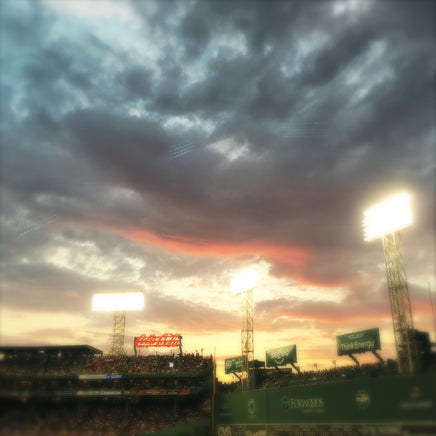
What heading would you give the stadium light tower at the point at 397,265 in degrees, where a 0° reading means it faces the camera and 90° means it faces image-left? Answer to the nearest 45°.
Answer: approximately 45°

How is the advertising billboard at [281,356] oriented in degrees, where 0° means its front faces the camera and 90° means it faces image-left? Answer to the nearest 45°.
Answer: approximately 45°

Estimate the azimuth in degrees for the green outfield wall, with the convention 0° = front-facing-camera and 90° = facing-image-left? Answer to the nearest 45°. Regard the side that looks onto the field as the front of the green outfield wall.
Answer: approximately 45°

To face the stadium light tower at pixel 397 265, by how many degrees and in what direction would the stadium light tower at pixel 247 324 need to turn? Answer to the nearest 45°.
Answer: approximately 90° to its left

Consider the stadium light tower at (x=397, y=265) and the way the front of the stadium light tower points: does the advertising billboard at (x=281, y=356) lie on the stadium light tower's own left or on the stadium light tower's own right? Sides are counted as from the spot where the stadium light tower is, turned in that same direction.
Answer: on the stadium light tower's own right

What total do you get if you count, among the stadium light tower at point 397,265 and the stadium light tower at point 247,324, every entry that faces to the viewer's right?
0

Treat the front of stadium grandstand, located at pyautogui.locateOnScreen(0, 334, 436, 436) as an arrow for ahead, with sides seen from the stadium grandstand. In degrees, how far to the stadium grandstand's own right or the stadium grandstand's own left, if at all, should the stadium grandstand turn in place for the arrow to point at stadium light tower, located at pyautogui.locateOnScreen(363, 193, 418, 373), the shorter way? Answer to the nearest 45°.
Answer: approximately 45° to the stadium grandstand's own left

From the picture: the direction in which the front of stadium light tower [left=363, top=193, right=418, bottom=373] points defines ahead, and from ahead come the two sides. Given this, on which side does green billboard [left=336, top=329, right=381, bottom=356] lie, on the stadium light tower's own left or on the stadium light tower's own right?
on the stadium light tower's own right
